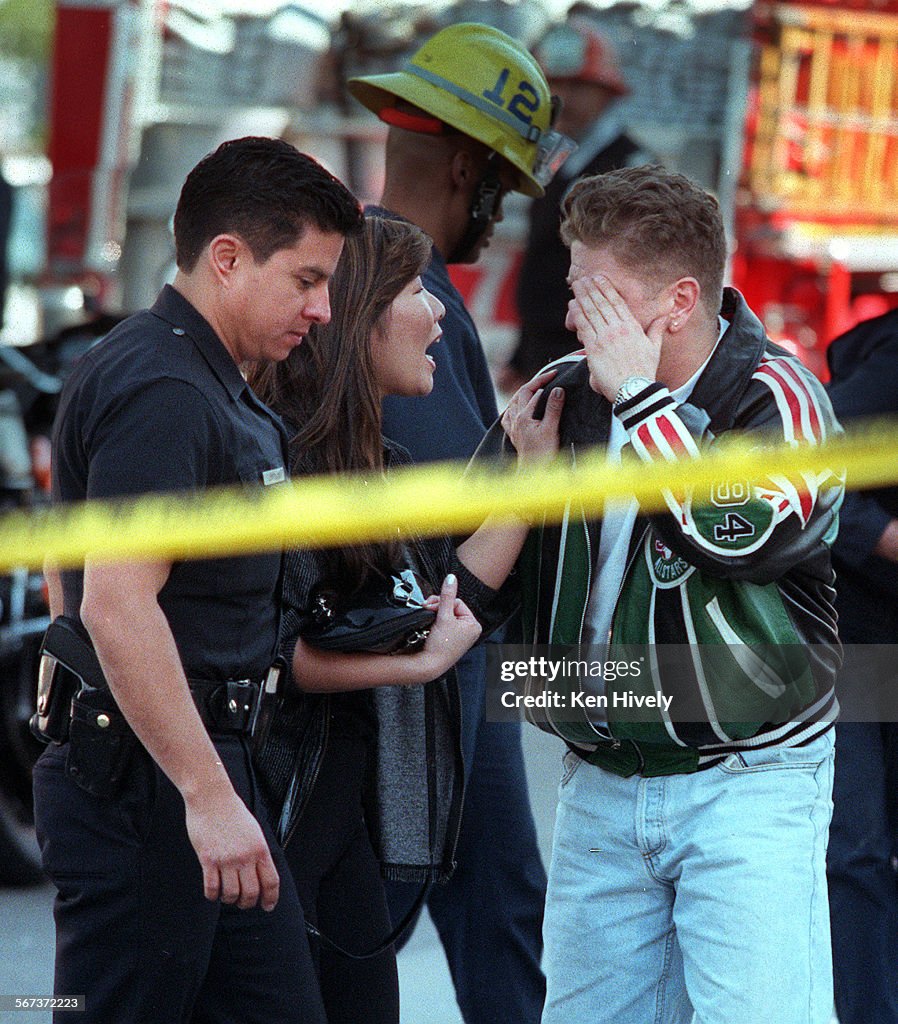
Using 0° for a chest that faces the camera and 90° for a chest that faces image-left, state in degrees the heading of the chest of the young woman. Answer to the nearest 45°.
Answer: approximately 270°

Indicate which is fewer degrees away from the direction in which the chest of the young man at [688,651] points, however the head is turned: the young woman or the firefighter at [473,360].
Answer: the young woman

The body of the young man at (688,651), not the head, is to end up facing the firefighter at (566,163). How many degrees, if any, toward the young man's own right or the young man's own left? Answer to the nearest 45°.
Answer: approximately 135° to the young man's own right

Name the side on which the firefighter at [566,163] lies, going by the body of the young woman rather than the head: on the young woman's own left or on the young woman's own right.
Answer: on the young woman's own left

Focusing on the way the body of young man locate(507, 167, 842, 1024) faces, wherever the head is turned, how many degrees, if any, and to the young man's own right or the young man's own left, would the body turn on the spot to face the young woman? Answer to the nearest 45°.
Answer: approximately 45° to the young man's own right

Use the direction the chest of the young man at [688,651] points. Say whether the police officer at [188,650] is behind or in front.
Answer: in front

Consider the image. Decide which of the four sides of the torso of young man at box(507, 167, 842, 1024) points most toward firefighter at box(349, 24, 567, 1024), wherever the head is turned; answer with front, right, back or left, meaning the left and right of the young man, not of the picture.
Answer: right

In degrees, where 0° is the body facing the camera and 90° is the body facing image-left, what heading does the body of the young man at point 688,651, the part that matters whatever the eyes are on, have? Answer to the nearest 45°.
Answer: approximately 45°

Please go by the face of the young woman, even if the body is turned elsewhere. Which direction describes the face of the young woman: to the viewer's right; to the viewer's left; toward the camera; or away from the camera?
to the viewer's right

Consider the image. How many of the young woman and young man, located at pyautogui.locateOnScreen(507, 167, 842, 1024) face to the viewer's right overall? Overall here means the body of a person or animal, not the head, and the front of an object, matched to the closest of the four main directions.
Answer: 1
